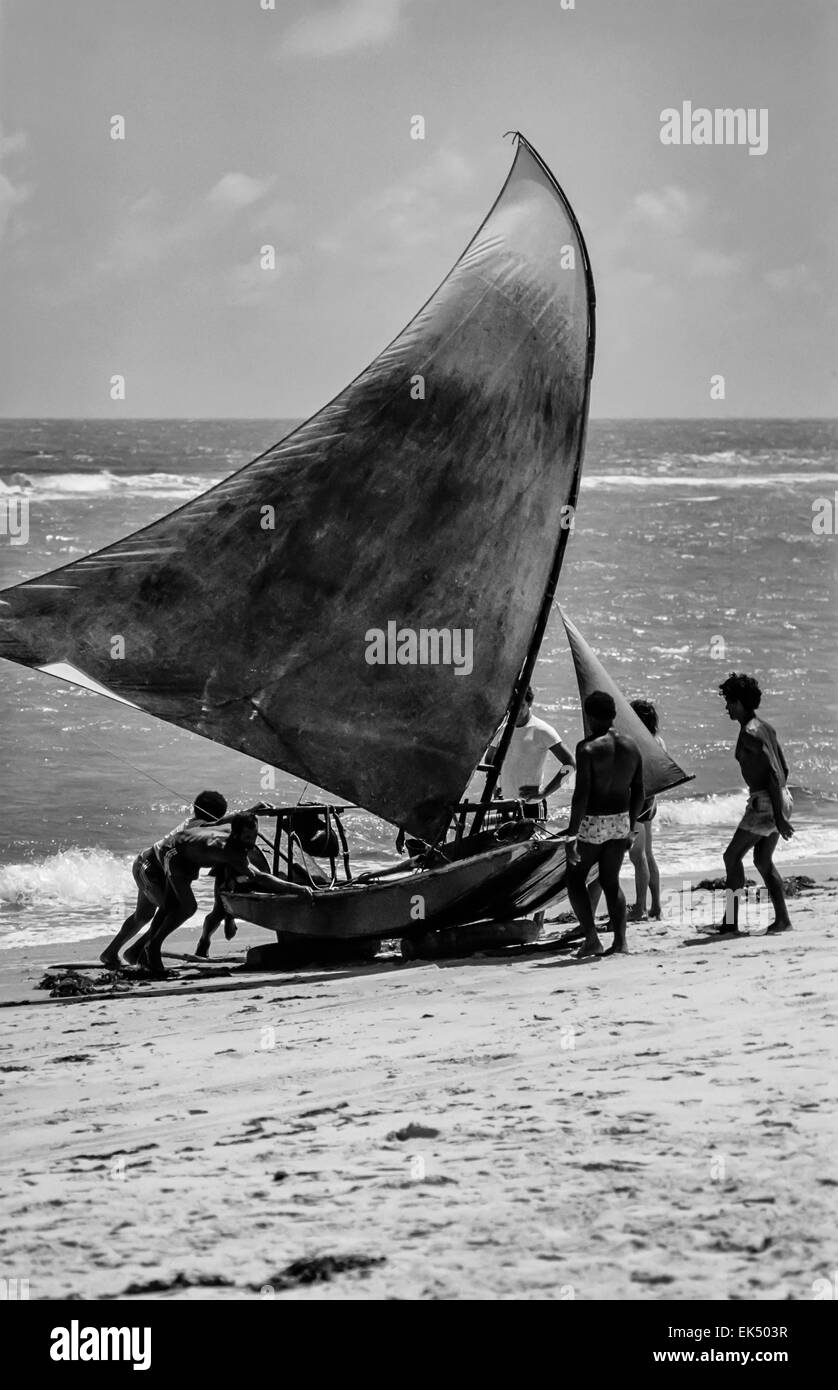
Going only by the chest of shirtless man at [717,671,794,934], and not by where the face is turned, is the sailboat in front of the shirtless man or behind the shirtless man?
in front

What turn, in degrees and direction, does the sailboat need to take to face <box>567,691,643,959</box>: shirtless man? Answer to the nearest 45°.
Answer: approximately 45° to its right

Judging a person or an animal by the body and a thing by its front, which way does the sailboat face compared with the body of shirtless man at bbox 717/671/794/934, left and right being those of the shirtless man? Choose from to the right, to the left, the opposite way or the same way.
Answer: the opposite way

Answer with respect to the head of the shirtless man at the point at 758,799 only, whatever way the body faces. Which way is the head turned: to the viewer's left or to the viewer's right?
to the viewer's left

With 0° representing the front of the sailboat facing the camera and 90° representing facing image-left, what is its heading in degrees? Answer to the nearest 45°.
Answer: approximately 270°

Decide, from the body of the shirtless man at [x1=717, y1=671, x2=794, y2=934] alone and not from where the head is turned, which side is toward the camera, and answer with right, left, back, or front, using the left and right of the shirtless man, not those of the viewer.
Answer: left

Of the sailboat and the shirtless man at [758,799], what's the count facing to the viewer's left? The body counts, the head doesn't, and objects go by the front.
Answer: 1
